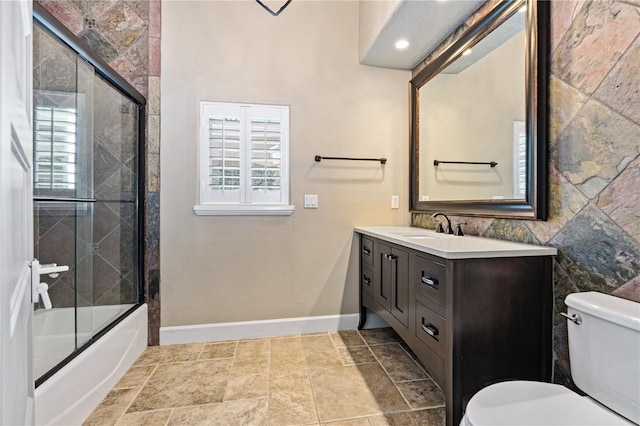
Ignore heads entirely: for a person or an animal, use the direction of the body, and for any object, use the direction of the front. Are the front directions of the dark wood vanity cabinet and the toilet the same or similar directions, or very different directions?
same or similar directions

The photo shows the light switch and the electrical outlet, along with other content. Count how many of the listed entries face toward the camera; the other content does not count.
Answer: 2

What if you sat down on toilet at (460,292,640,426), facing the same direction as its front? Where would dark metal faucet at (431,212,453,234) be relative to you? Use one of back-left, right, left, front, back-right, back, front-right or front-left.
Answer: right

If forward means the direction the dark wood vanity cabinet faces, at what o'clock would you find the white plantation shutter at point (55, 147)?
The white plantation shutter is roughly at 1 o'clock from the dark wood vanity cabinet.

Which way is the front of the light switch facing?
toward the camera

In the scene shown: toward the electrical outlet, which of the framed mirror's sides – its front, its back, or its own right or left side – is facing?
right

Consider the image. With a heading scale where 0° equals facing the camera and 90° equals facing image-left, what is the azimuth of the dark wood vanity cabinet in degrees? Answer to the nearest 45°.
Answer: approximately 45°

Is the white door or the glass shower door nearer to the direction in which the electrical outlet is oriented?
the white door

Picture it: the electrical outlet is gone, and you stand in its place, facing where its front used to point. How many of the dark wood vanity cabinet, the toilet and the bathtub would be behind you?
0

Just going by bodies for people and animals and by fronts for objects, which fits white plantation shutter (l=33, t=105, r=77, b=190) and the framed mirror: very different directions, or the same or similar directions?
very different directions

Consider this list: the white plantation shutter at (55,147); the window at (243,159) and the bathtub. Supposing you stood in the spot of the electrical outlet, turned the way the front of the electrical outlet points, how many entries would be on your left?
0

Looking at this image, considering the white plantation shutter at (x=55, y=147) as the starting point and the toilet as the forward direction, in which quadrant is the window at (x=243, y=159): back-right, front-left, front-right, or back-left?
front-left

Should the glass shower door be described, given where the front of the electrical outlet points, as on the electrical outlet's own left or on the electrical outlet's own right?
on the electrical outlet's own right

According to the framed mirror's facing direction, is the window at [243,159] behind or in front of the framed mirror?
in front

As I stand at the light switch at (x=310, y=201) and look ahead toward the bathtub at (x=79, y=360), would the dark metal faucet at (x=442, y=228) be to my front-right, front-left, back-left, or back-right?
back-left

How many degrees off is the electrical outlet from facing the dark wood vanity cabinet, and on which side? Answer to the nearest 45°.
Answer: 0° — it already faces it

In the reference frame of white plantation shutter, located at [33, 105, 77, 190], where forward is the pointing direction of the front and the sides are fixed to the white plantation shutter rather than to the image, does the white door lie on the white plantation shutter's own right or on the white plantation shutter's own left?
on the white plantation shutter's own right

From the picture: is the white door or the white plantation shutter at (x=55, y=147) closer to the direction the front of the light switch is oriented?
the white door

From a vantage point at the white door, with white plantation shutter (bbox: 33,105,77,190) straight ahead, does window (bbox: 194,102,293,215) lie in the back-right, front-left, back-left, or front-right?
front-right

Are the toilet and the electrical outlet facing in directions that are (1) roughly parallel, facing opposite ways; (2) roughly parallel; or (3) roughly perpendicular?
roughly perpendicular

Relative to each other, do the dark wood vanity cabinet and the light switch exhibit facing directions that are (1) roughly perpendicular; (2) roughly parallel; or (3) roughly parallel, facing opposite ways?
roughly perpendicular
